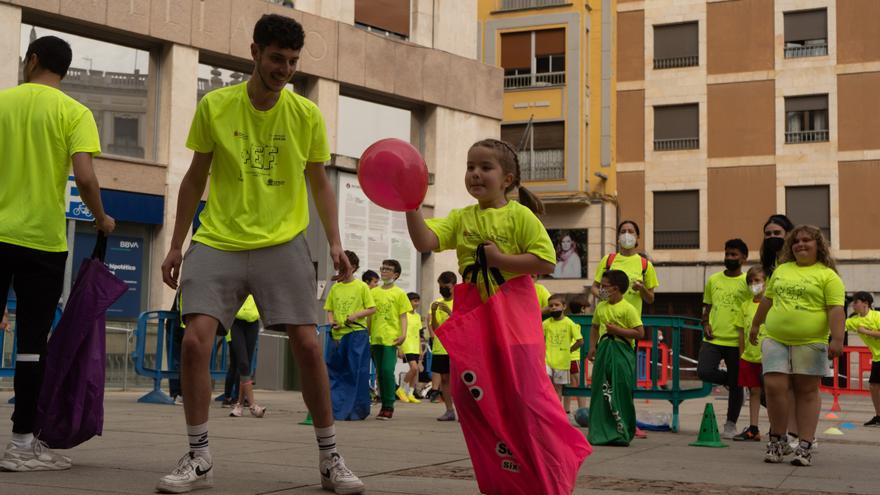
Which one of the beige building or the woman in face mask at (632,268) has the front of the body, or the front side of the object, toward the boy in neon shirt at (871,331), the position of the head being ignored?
the beige building

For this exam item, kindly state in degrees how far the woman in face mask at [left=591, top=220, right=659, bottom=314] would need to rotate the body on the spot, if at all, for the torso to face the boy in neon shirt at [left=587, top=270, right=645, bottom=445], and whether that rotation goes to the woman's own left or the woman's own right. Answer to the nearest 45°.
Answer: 0° — they already face them

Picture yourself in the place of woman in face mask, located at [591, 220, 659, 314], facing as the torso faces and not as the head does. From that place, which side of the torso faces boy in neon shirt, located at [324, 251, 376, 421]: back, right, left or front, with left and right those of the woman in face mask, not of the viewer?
right

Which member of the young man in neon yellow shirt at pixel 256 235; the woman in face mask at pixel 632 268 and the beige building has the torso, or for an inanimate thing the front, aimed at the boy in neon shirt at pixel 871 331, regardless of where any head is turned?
the beige building

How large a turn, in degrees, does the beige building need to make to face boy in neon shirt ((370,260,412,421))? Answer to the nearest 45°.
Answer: approximately 45° to its right

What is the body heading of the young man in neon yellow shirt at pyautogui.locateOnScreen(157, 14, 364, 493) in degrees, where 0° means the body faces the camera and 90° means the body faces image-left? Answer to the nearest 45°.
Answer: approximately 0°

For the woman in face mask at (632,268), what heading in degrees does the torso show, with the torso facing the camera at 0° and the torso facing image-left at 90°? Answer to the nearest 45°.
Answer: approximately 0°

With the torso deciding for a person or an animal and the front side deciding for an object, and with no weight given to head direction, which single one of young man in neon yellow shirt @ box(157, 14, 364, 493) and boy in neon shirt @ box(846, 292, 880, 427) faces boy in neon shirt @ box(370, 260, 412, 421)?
boy in neon shirt @ box(846, 292, 880, 427)

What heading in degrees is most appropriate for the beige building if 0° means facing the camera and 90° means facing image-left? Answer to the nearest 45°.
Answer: approximately 315°
